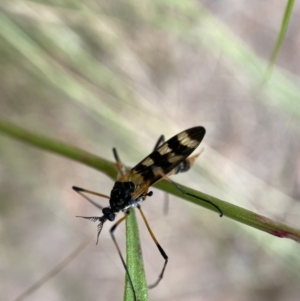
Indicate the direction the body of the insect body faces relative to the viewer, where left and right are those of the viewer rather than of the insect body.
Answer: facing the viewer and to the left of the viewer
